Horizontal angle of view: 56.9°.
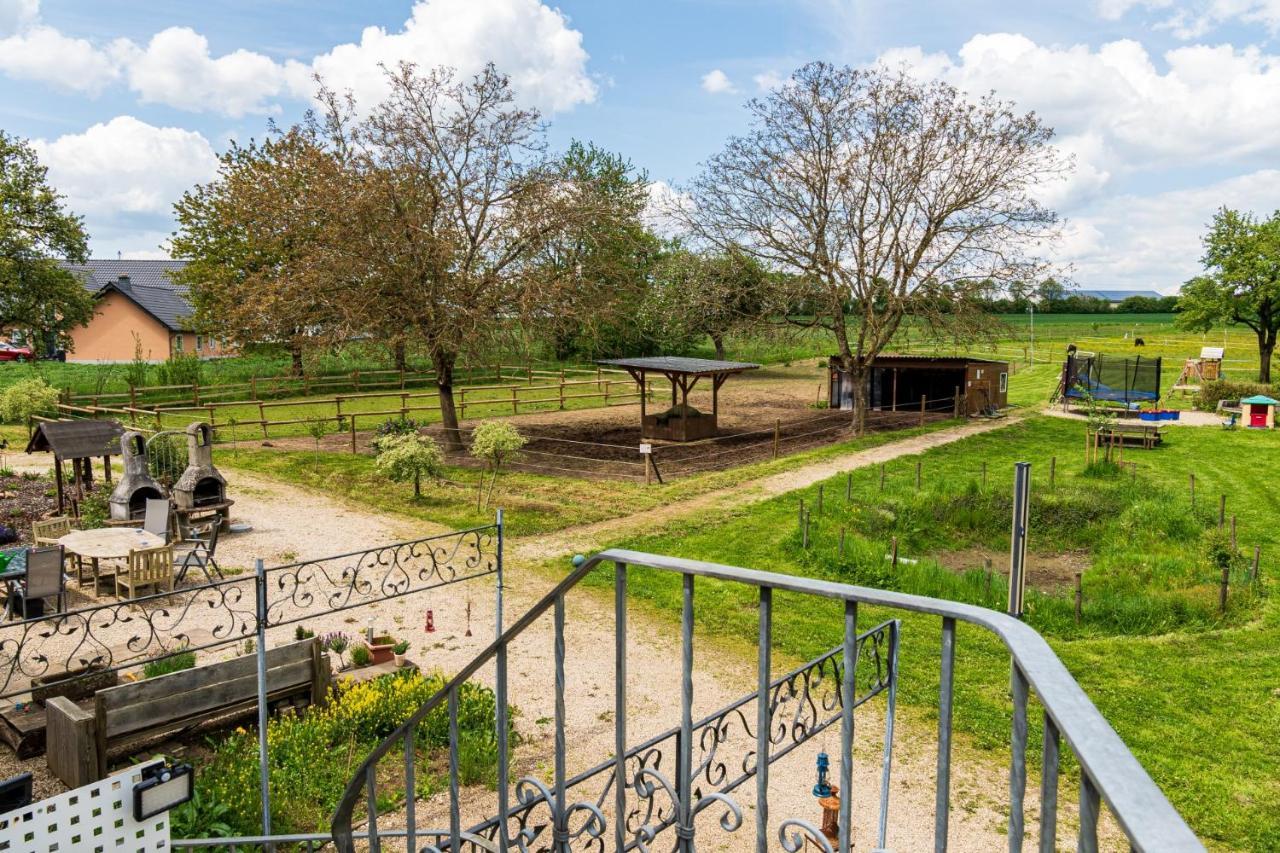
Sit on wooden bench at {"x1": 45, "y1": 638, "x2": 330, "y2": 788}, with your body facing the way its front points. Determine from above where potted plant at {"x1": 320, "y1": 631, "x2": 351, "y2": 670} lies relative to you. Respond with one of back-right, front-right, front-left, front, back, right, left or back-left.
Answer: right

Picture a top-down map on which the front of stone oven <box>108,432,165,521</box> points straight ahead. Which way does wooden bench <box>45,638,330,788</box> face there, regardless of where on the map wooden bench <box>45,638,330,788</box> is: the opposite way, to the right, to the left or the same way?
the opposite way

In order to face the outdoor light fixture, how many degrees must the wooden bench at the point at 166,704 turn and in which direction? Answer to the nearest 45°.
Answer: approximately 135° to its left

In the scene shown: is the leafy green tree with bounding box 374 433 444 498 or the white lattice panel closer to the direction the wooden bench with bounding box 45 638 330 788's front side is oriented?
the leafy green tree

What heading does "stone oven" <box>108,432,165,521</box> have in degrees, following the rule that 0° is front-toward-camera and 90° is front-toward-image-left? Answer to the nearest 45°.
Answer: approximately 315°

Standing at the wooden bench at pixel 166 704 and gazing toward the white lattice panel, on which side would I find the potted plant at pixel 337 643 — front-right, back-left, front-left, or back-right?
back-left

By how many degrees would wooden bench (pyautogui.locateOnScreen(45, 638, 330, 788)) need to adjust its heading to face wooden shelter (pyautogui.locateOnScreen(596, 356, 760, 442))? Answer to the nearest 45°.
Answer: approximately 90° to its right

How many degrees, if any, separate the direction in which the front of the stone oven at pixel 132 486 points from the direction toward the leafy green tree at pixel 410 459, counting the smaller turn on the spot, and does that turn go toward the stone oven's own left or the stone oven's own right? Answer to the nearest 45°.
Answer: approximately 45° to the stone oven's own left
